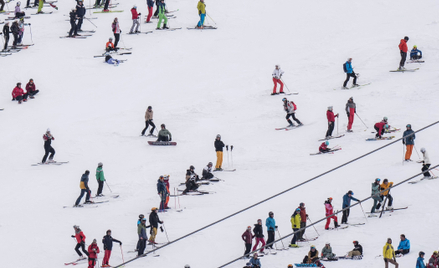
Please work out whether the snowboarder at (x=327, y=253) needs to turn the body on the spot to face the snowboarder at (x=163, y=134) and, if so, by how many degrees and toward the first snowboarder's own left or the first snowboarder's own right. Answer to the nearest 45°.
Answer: approximately 180°

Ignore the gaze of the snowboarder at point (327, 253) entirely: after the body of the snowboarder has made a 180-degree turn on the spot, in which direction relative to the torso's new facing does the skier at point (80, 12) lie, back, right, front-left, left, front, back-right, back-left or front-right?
front

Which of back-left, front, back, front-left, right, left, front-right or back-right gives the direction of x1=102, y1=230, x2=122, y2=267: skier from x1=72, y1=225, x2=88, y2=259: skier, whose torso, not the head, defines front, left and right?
left

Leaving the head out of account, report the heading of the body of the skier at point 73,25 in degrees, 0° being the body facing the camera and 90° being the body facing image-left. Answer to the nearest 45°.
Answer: approximately 315°

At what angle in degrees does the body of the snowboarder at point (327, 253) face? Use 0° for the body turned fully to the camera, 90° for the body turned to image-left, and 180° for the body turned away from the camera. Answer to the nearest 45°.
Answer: approximately 315°
